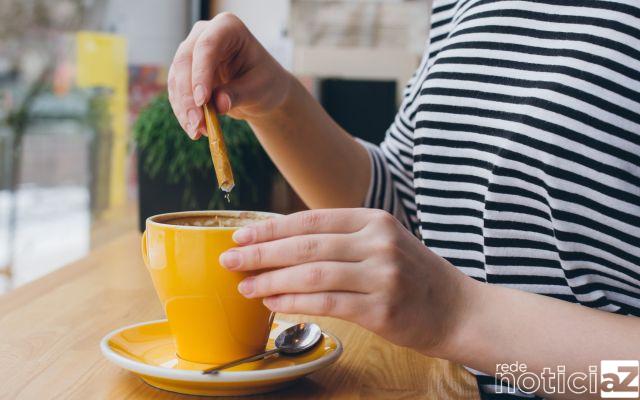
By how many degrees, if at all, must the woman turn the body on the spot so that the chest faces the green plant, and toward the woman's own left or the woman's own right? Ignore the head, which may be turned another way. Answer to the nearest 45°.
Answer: approximately 90° to the woman's own right

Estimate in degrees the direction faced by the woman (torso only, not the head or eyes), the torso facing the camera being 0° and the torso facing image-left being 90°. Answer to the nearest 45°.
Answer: approximately 45°

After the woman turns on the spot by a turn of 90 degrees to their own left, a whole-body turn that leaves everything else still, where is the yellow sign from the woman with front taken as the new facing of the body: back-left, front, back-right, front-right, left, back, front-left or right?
back
